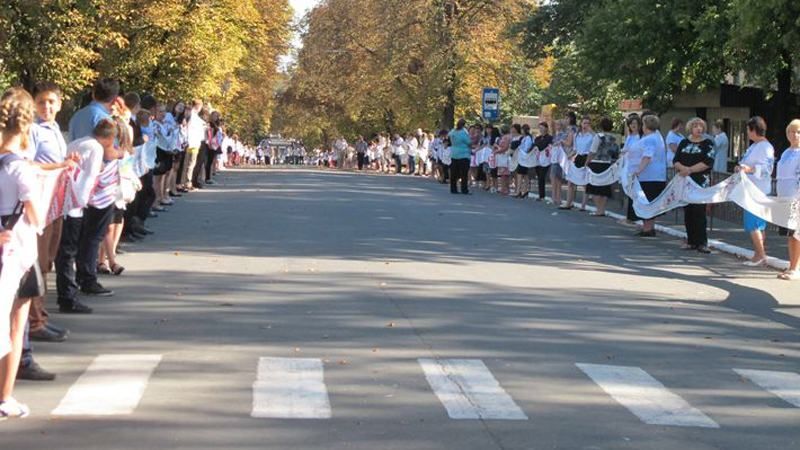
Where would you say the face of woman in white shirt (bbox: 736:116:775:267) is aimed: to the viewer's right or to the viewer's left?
to the viewer's left

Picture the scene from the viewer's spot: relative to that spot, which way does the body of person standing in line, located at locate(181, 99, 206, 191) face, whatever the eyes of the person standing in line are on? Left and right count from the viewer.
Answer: facing to the right of the viewer

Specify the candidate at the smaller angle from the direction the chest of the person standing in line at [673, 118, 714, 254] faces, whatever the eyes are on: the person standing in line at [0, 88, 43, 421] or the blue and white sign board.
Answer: the person standing in line

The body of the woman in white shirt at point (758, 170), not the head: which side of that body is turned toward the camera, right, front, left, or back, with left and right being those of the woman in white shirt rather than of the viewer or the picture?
left

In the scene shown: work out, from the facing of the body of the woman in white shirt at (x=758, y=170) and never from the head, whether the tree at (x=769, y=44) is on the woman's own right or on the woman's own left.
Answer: on the woman's own right

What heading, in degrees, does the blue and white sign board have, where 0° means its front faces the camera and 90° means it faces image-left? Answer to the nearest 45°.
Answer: approximately 0°
